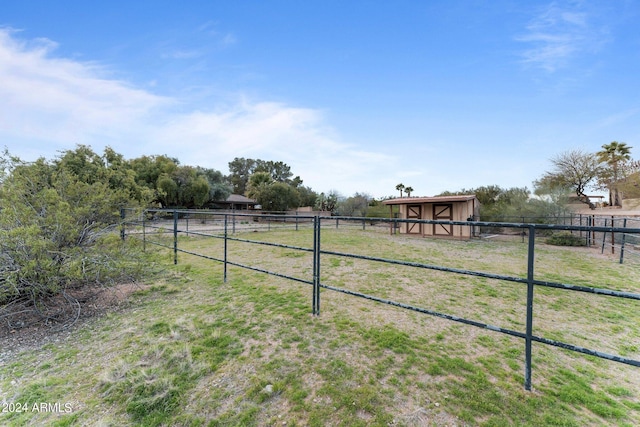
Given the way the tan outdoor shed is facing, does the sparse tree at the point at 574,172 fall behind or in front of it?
behind

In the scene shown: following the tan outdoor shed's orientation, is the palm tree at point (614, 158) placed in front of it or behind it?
behind

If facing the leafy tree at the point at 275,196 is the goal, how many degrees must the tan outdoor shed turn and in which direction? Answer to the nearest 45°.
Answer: approximately 90° to its right

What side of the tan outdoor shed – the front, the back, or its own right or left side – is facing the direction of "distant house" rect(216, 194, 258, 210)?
right

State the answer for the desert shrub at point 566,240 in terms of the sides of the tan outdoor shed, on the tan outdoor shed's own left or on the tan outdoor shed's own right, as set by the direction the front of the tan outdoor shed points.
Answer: on the tan outdoor shed's own left

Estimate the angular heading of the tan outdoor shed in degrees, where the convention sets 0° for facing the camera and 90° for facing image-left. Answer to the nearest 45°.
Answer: approximately 45°
